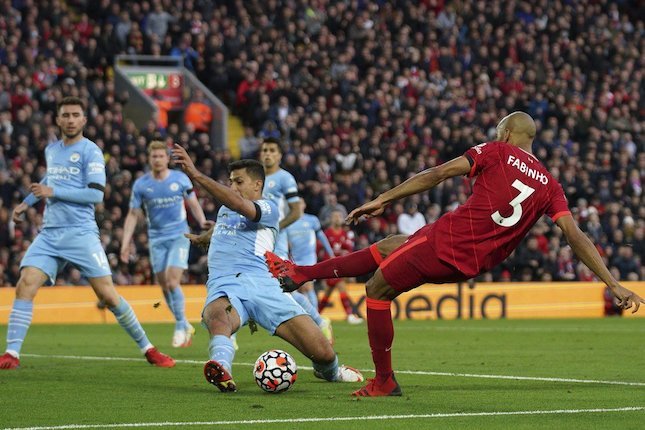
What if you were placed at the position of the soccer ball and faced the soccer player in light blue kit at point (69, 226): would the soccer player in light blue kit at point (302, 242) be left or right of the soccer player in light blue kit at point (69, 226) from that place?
right

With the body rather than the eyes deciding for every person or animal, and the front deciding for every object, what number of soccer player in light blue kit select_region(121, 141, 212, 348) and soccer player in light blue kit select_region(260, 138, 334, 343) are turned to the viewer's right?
0

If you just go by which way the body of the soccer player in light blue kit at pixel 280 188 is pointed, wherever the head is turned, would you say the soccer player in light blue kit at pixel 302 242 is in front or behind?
behind

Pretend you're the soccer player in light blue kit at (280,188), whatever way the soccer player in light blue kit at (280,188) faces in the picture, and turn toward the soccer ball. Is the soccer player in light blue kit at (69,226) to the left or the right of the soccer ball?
right

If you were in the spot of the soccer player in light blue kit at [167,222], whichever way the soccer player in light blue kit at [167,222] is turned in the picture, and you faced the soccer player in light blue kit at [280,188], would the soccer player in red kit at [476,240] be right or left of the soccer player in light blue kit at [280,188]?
right

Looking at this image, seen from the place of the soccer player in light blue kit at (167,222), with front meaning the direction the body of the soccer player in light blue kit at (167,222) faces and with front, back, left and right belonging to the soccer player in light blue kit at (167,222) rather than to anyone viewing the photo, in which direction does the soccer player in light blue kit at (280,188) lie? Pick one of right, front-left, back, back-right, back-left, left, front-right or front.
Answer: front-left

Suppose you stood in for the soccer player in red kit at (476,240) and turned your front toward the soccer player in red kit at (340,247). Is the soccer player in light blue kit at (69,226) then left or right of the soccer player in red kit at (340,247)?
left

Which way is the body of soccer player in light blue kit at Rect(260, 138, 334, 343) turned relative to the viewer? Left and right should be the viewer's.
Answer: facing the viewer and to the left of the viewer

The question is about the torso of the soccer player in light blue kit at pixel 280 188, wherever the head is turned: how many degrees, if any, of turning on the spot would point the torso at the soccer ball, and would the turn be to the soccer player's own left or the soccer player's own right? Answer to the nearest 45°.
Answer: approximately 45° to the soccer player's own left

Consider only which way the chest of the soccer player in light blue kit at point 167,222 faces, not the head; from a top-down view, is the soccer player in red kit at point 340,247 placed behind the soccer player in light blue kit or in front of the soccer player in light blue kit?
behind

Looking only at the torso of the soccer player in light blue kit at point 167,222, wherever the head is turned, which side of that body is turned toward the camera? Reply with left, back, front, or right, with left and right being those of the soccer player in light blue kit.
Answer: front

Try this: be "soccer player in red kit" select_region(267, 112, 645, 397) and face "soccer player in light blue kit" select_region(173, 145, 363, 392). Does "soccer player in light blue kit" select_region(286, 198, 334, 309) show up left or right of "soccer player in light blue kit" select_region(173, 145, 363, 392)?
right
